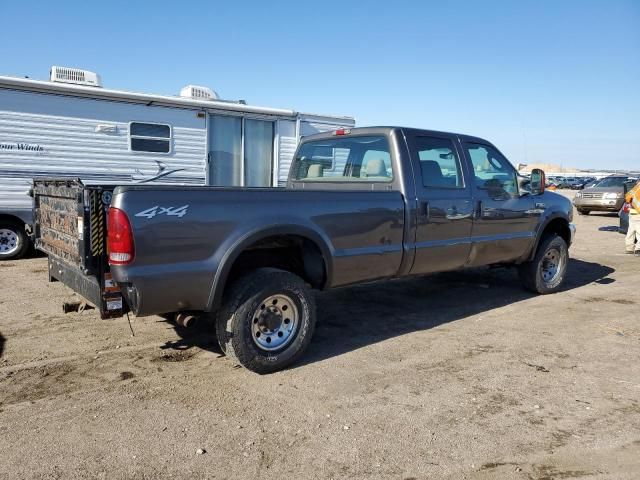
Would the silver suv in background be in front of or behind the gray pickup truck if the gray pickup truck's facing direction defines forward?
in front

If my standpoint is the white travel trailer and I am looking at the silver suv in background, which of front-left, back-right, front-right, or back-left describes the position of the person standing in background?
front-right

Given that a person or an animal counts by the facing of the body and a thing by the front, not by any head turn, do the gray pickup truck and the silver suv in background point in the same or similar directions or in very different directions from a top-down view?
very different directions

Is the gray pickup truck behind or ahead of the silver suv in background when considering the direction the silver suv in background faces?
ahead

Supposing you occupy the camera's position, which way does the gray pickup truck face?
facing away from the viewer and to the right of the viewer

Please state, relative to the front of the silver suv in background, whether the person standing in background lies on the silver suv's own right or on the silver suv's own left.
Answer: on the silver suv's own left

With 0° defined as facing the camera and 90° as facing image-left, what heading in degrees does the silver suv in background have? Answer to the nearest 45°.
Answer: approximately 45°

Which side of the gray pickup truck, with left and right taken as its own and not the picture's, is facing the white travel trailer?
left

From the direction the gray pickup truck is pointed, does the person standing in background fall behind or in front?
in front

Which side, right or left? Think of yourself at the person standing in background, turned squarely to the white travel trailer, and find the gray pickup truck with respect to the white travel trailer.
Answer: left
